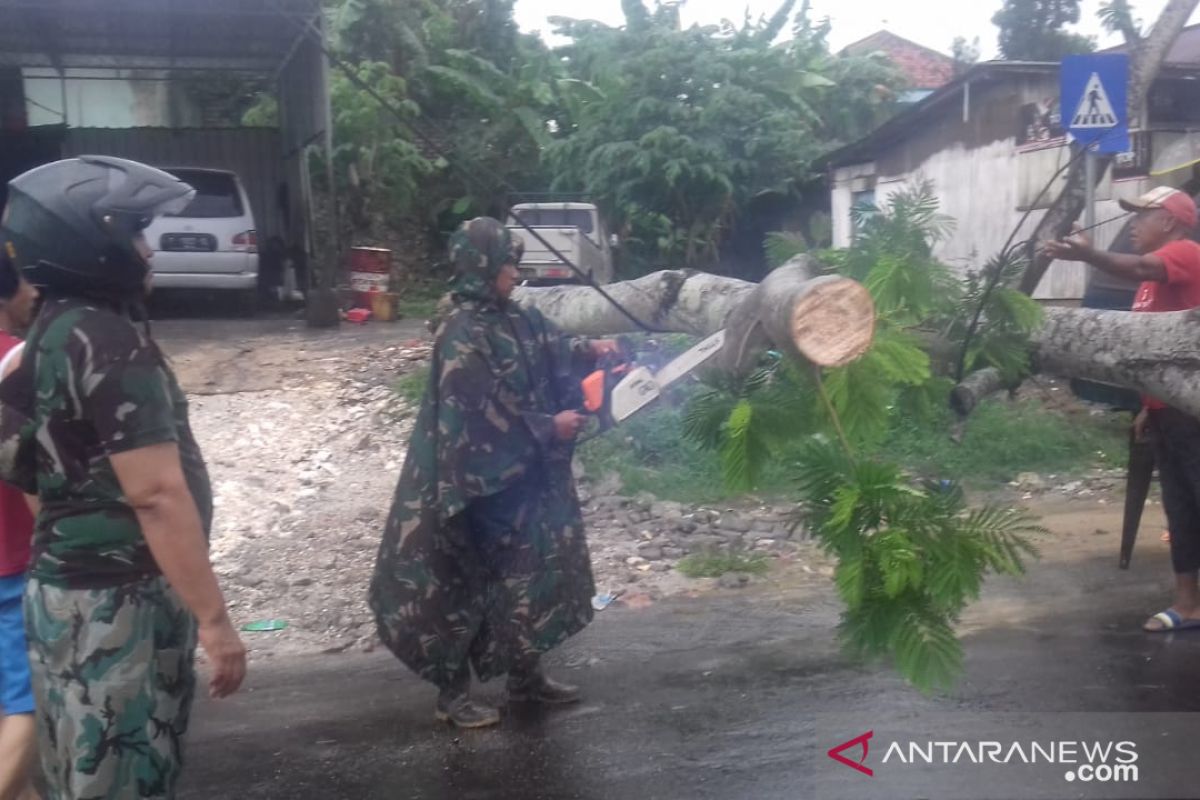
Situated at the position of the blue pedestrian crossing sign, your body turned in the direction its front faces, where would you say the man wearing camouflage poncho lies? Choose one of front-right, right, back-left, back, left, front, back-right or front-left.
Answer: front-right

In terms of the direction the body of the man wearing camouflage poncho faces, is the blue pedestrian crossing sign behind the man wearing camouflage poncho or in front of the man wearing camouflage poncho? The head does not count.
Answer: in front

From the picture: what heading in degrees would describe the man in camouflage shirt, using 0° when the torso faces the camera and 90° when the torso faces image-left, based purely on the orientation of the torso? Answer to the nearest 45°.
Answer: approximately 270°

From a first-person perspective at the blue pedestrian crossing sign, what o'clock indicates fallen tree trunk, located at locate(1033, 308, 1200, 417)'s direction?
The fallen tree trunk is roughly at 12 o'clock from the blue pedestrian crossing sign.

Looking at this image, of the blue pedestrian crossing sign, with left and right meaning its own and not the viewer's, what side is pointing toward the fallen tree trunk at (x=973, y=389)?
front

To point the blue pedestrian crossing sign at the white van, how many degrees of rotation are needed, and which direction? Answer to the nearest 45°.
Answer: approximately 135° to its right

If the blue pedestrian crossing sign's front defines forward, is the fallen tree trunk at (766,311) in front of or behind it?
in front

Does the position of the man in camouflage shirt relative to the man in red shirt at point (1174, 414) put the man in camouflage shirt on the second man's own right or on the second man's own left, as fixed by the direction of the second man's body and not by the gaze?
on the second man's own left

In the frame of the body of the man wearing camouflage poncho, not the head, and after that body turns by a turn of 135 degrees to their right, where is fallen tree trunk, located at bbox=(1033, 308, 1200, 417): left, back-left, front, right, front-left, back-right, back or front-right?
left

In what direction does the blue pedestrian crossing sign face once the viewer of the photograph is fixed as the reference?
facing the viewer

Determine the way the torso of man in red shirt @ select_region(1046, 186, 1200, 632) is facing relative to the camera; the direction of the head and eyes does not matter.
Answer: to the viewer's left

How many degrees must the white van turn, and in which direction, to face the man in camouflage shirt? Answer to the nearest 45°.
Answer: approximately 180°

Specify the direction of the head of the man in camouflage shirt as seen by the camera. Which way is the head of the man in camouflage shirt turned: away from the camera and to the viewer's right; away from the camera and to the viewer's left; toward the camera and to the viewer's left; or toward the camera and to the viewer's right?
away from the camera and to the viewer's right

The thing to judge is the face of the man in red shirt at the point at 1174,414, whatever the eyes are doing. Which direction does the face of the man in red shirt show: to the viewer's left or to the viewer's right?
to the viewer's left

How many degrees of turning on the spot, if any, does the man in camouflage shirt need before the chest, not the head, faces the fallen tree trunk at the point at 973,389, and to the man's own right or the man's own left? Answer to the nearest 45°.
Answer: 0° — they already face it

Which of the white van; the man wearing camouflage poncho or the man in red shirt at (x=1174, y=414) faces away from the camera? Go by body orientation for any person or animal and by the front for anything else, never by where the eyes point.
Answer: the white van

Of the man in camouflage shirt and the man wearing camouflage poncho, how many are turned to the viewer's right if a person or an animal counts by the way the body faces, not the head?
2

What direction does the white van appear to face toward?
away from the camera

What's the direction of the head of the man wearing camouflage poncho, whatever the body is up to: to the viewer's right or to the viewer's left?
to the viewer's right
